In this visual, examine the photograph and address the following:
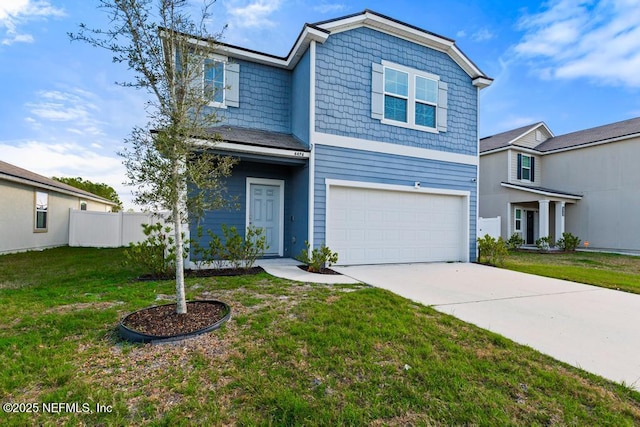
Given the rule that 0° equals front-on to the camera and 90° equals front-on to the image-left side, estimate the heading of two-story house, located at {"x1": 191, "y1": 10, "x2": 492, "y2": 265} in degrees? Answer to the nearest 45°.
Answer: approximately 315°

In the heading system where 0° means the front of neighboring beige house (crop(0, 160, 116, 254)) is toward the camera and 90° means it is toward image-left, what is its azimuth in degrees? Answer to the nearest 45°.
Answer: approximately 45°

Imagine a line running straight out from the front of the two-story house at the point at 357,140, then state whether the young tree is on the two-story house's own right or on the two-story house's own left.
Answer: on the two-story house's own right

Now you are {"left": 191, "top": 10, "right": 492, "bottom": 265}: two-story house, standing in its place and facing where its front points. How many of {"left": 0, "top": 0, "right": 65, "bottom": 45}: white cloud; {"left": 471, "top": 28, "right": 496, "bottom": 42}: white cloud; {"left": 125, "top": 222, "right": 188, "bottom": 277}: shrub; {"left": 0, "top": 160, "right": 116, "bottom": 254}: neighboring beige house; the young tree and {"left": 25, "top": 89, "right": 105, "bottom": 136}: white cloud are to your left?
1

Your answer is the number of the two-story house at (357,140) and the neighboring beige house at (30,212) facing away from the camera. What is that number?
0

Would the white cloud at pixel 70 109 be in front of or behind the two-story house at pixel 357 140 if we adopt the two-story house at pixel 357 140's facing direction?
behind

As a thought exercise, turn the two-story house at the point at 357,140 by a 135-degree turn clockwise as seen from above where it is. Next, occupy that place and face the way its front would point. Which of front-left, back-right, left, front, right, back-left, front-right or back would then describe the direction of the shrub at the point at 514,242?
back-right

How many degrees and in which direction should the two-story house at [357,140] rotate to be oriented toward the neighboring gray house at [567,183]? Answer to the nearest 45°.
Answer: approximately 90° to its left

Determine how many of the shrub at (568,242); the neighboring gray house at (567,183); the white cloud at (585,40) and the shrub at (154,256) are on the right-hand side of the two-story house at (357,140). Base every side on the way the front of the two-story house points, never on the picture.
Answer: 1
